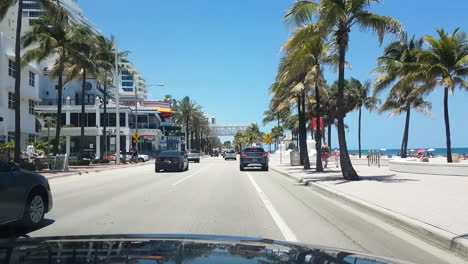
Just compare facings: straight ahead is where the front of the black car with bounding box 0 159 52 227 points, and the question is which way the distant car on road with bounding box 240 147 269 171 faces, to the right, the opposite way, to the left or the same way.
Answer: the same way

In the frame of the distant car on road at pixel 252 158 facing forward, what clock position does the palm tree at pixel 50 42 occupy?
The palm tree is roughly at 9 o'clock from the distant car on road.

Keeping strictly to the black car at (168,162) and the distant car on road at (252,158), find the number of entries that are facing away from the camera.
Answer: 2

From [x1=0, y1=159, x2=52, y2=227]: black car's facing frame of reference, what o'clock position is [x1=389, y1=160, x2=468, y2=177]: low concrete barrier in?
The low concrete barrier is roughly at 1 o'clock from the black car.

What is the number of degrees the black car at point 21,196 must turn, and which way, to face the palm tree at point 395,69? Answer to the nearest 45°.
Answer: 0° — it already faces it

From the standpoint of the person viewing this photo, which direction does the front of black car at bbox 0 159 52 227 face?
facing away from the viewer and to the right of the viewer

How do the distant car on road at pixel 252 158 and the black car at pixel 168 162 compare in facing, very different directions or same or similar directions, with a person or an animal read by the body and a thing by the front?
same or similar directions

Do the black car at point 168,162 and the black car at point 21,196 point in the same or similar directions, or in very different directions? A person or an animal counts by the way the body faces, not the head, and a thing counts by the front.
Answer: same or similar directions

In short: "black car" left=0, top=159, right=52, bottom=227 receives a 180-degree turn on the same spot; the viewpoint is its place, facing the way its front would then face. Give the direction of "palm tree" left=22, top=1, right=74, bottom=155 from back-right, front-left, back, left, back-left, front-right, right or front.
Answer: back-right

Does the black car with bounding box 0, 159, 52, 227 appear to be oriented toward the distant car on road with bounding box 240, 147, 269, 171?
yes

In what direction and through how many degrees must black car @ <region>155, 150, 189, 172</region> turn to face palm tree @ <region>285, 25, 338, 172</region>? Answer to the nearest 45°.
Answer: approximately 135° to its right

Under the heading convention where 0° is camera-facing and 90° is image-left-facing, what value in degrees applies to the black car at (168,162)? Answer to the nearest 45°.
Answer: approximately 180°

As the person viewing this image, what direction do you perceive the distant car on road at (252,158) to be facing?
facing away from the viewer

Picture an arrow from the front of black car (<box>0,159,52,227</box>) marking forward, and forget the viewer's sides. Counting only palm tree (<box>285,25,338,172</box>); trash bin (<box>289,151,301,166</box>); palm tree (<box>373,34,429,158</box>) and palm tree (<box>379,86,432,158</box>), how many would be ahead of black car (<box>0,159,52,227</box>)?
4

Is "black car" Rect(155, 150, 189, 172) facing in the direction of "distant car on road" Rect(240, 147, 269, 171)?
no

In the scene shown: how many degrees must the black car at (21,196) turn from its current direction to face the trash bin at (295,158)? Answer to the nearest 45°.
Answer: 0° — it already faces it
